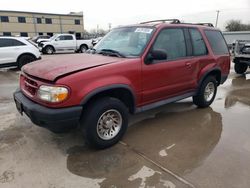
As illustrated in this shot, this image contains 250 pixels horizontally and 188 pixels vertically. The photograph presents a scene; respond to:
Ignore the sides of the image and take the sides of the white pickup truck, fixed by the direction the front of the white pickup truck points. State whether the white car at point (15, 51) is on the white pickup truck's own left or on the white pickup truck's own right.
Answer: on the white pickup truck's own left

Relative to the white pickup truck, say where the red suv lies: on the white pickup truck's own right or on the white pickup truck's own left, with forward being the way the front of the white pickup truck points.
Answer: on the white pickup truck's own left

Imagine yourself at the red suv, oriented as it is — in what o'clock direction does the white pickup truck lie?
The white pickup truck is roughly at 4 o'clock from the red suv.

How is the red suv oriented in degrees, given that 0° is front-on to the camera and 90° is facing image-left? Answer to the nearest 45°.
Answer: approximately 45°

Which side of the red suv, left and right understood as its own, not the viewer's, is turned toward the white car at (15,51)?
right

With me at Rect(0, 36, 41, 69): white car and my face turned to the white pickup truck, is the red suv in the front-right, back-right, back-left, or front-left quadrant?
back-right
